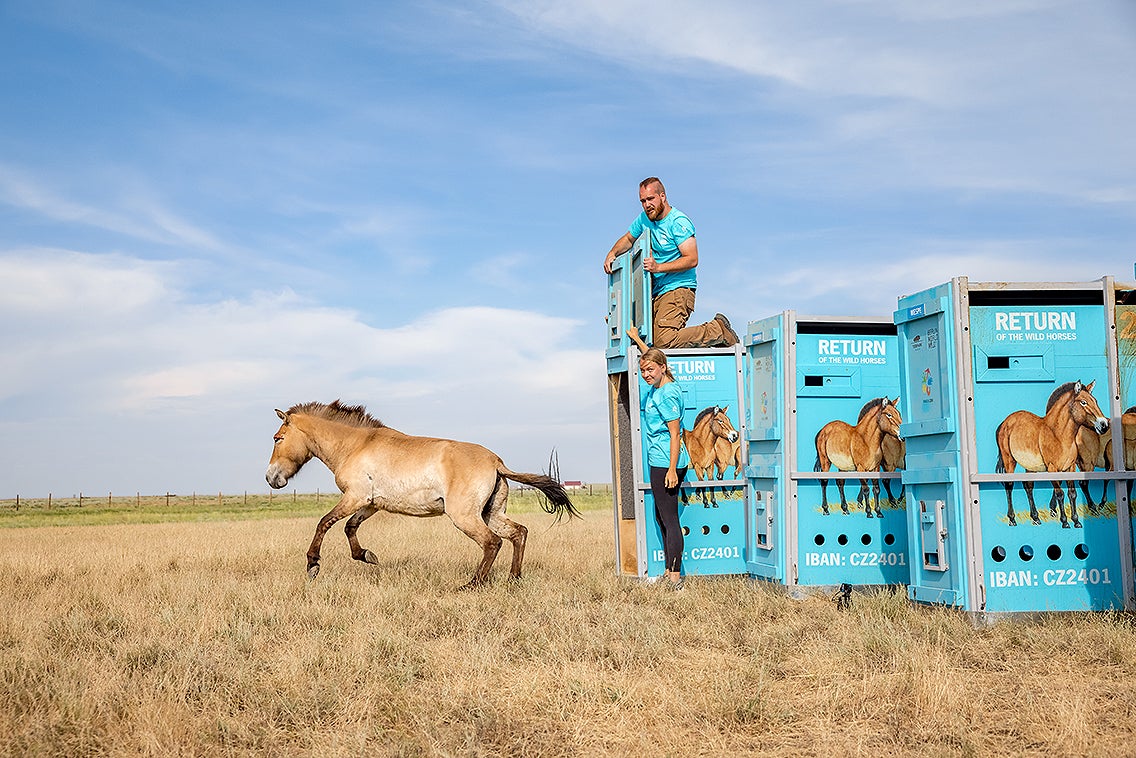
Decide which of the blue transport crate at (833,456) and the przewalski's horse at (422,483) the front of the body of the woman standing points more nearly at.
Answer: the przewalski's horse

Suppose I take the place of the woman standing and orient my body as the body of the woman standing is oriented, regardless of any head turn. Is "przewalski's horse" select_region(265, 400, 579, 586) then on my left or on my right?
on my right

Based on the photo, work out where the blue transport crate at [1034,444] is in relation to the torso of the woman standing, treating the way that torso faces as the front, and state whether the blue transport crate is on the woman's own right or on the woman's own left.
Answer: on the woman's own left

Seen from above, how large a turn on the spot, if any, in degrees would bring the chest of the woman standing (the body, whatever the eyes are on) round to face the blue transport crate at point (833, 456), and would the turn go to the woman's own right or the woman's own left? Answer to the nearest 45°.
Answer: approximately 135° to the woman's own left

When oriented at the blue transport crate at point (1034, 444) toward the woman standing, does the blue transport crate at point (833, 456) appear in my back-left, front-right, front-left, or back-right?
front-right

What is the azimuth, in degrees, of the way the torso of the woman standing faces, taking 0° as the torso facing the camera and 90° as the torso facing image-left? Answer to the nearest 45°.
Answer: approximately 45°
